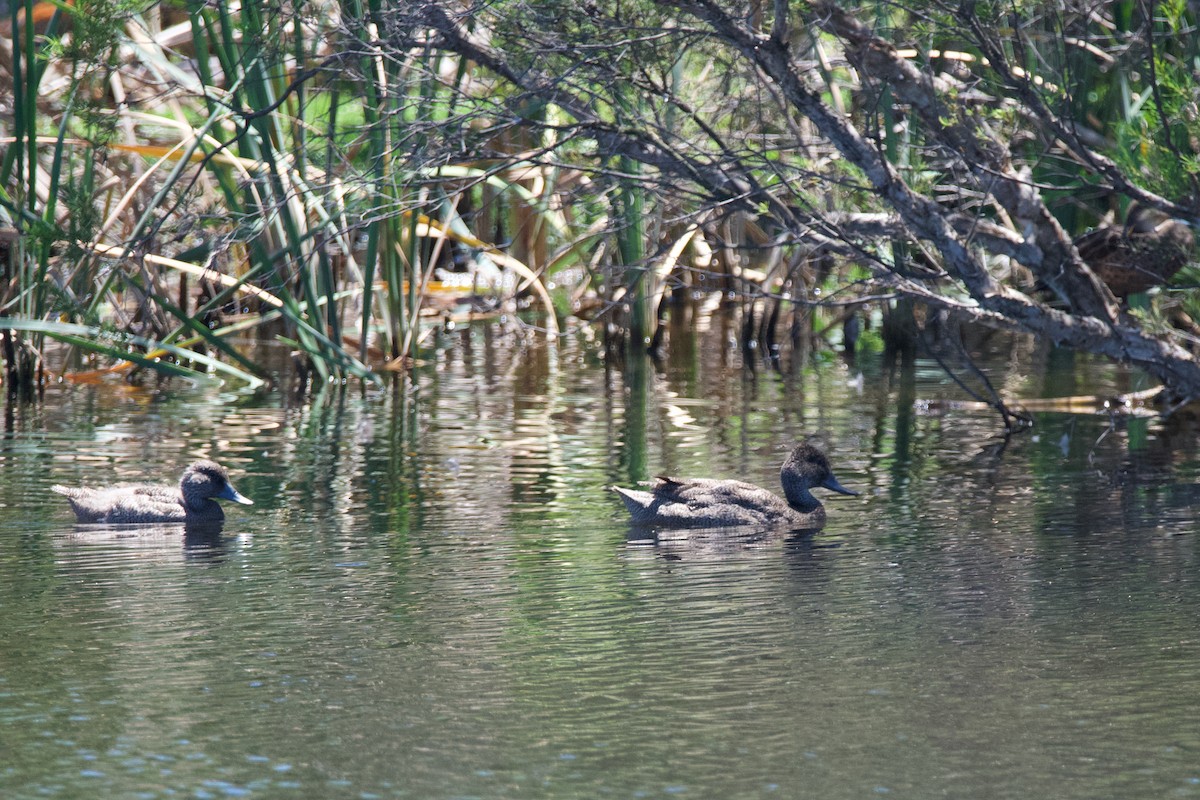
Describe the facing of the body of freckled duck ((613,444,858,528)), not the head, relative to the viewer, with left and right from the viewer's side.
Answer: facing to the right of the viewer

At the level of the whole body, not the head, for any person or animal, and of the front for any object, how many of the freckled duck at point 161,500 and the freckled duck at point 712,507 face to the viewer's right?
2

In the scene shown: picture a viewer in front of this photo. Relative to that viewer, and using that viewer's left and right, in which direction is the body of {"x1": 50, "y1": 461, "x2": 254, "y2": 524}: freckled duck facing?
facing to the right of the viewer

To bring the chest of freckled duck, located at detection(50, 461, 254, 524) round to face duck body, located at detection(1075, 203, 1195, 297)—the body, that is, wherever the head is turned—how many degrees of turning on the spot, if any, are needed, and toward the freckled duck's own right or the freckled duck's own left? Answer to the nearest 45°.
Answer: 0° — it already faces it

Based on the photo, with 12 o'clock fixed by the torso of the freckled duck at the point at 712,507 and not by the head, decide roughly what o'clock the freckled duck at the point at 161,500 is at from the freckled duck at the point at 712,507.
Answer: the freckled duck at the point at 161,500 is roughly at 6 o'clock from the freckled duck at the point at 712,507.

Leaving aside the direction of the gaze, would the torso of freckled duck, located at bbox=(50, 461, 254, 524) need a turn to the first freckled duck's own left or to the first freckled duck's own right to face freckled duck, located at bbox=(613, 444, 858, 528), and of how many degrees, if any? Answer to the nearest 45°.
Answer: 0° — it already faces it
